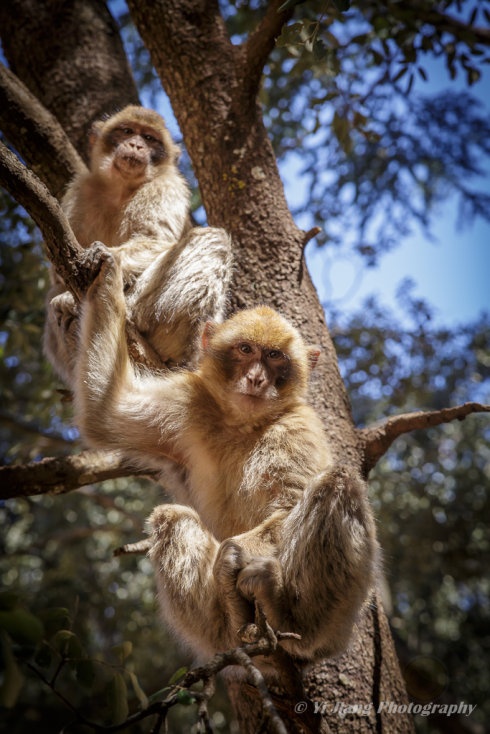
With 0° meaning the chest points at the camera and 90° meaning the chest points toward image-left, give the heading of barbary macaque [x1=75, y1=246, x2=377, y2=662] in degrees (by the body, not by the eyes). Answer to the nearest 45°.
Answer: approximately 0°

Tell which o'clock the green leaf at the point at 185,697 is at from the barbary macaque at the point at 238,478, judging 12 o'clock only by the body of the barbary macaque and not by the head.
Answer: The green leaf is roughly at 12 o'clock from the barbary macaque.
